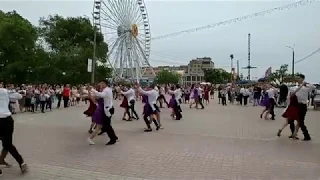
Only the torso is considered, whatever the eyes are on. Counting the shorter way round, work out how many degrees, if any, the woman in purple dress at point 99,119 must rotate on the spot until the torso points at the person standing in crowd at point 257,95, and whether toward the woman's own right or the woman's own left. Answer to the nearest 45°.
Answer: approximately 45° to the woman's own left

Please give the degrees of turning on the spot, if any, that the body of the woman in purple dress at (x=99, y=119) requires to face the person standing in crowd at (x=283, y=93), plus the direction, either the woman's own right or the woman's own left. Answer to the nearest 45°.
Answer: approximately 45° to the woman's own left

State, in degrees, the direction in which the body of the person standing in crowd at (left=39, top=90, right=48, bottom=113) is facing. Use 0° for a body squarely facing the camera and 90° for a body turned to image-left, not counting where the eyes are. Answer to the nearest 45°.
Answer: approximately 0°

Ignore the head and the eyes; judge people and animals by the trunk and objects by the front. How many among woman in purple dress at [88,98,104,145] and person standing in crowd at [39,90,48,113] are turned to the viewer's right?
1

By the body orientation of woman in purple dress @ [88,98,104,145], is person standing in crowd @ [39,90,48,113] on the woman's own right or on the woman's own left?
on the woman's own left

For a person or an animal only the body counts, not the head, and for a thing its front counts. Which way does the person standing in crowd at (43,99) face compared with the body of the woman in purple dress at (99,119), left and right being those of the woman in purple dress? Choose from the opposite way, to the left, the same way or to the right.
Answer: to the right

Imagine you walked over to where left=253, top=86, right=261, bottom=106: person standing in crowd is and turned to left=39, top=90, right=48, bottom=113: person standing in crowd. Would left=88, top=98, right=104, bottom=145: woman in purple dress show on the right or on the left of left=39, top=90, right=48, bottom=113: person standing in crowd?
left

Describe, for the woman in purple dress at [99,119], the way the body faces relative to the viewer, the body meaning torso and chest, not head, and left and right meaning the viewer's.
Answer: facing to the right of the viewer
